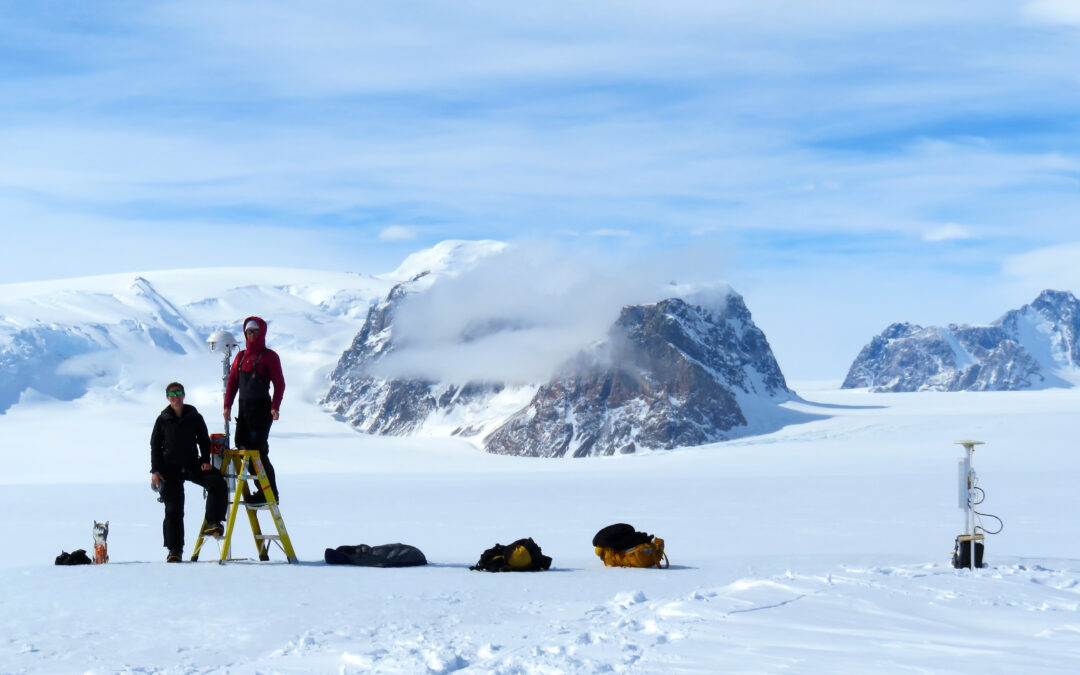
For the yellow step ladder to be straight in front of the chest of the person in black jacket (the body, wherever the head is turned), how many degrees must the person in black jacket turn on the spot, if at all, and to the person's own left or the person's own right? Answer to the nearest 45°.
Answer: approximately 90° to the person's own left

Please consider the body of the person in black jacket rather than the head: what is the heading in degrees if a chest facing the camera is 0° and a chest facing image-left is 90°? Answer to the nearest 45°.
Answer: approximately 0°

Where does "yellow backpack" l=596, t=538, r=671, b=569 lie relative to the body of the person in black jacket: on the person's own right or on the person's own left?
on the person's own left

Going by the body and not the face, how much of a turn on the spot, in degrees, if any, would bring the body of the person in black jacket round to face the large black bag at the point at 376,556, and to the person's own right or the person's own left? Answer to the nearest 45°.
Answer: approximately 90° to the person's own left

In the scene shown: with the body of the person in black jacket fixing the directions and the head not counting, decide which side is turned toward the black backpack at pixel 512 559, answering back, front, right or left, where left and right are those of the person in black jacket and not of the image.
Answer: left

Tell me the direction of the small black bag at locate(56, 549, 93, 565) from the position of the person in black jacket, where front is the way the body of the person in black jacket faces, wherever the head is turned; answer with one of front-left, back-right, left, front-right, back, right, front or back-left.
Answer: back-right

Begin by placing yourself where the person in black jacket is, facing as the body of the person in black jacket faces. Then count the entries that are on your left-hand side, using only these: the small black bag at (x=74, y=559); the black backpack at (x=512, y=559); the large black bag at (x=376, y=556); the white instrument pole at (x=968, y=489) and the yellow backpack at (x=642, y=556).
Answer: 4

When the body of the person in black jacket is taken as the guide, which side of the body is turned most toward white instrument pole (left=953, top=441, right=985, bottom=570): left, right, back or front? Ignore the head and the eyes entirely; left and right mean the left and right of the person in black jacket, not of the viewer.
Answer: left
